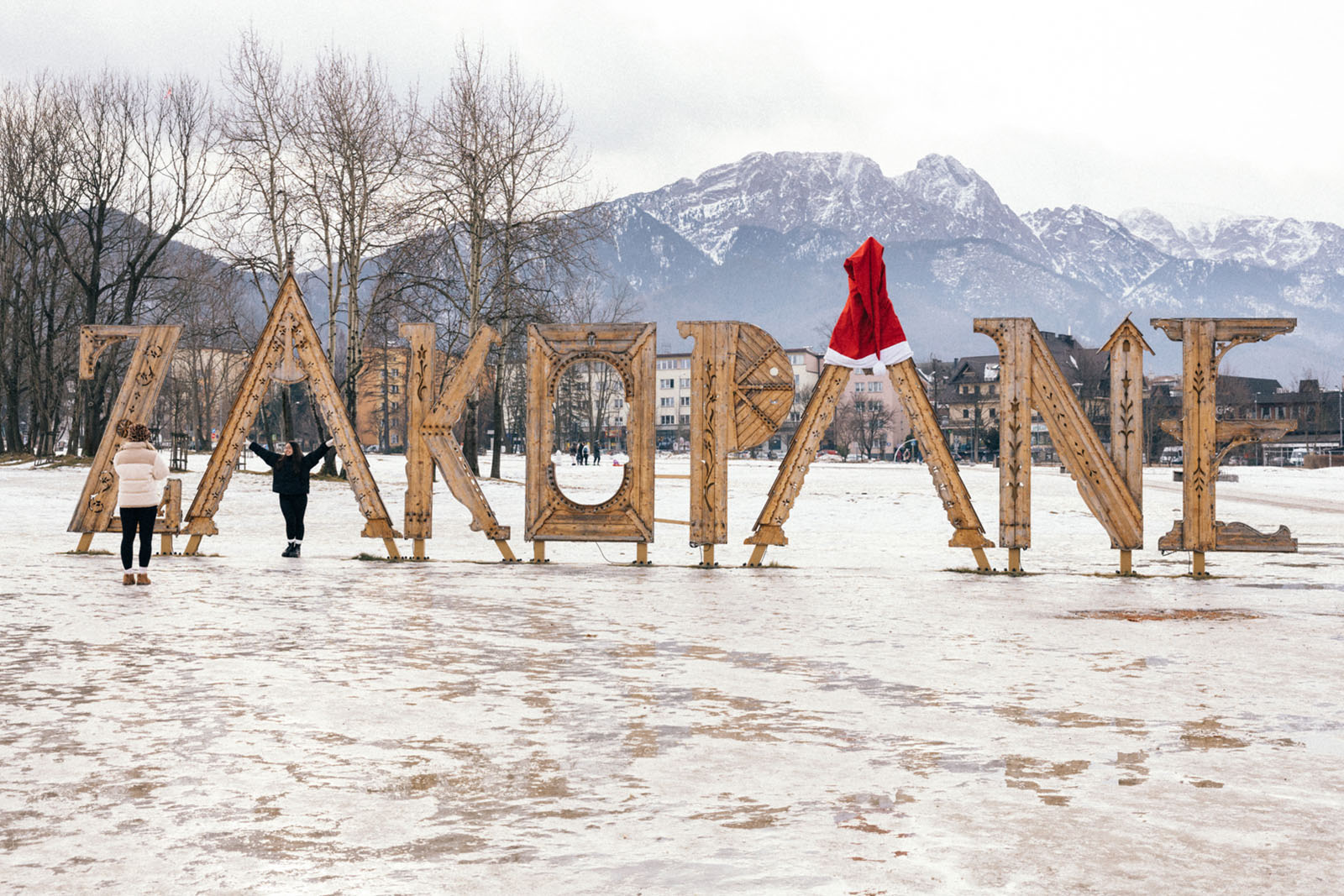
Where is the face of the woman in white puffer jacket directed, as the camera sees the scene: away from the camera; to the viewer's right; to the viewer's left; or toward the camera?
away from the camera

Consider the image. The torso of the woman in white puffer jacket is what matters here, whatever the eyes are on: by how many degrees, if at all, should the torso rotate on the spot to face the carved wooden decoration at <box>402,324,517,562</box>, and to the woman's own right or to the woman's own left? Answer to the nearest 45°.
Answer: approximately 45° to the woman's own right

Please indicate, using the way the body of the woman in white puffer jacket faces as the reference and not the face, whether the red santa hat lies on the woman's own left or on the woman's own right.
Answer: on the woman's own right

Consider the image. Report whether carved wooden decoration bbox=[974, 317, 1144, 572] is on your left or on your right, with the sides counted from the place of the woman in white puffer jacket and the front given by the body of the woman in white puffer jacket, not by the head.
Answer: on your right

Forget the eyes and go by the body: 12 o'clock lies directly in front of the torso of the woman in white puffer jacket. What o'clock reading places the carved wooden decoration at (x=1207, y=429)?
The carved wooden decoration is roughly at 2 o'clock from the woman in white puffer jacket.

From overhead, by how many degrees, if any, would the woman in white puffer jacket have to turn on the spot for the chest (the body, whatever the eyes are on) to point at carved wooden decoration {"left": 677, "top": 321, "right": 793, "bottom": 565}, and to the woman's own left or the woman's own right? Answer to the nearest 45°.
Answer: approximately 45° to the woman's own right

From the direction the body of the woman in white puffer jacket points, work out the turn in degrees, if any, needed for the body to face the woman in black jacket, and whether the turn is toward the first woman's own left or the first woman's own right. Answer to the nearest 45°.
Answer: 0° — they already face them

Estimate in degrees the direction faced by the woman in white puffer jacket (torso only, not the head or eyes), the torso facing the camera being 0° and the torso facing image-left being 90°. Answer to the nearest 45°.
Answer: approximately 225°
